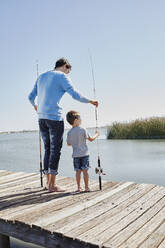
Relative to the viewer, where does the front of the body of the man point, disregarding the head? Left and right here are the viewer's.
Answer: facing away from the viewer and to the right of the viewer

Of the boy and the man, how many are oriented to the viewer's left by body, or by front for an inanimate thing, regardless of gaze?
0

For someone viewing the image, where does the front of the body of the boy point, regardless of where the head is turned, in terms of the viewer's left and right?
facing away from the viewer and to the right of the viewer

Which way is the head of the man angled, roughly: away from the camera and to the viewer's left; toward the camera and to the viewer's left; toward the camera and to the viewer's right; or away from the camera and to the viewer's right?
away from the camera and to the viewer's right

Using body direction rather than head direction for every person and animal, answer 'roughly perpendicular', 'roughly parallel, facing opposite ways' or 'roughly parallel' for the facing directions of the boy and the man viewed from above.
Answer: roughly parallel
